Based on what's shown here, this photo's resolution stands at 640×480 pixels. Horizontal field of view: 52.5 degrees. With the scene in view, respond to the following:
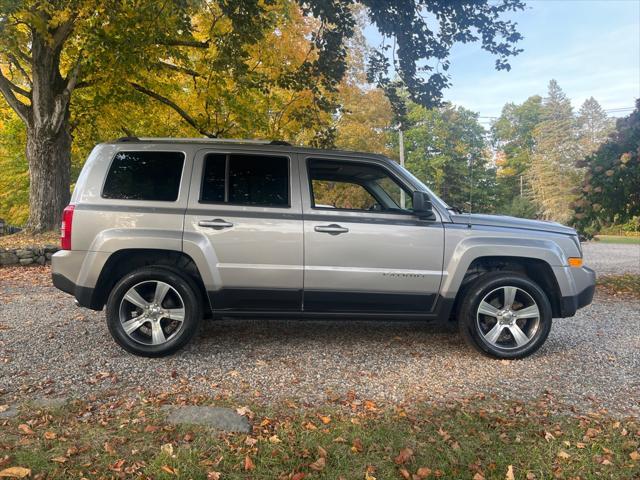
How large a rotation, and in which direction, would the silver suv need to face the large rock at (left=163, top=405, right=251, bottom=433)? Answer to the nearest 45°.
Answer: approximately 90° to its right

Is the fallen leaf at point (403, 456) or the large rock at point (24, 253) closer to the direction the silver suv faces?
the fallen leaf

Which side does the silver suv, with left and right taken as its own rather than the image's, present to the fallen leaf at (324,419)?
right

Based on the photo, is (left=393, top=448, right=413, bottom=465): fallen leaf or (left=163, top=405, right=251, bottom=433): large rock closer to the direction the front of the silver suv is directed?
the fallen leaf

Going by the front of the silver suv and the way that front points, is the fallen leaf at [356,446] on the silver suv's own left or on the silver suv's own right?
on the silver suv's own right

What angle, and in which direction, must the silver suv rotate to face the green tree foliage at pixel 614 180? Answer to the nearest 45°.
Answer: approximately 45° to its left

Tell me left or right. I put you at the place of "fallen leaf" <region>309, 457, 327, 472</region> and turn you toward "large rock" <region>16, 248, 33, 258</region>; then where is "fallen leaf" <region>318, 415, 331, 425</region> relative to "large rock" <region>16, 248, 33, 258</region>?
right

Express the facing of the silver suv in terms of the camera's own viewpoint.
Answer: facing to the right of the viewer

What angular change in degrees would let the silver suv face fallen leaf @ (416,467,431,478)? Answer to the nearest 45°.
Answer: approximately 45° to its right

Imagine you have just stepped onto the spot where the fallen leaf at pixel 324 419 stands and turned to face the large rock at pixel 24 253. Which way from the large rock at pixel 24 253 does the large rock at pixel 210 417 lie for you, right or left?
left

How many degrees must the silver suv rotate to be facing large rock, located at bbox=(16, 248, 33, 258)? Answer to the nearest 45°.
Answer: approximately 135° to its left
